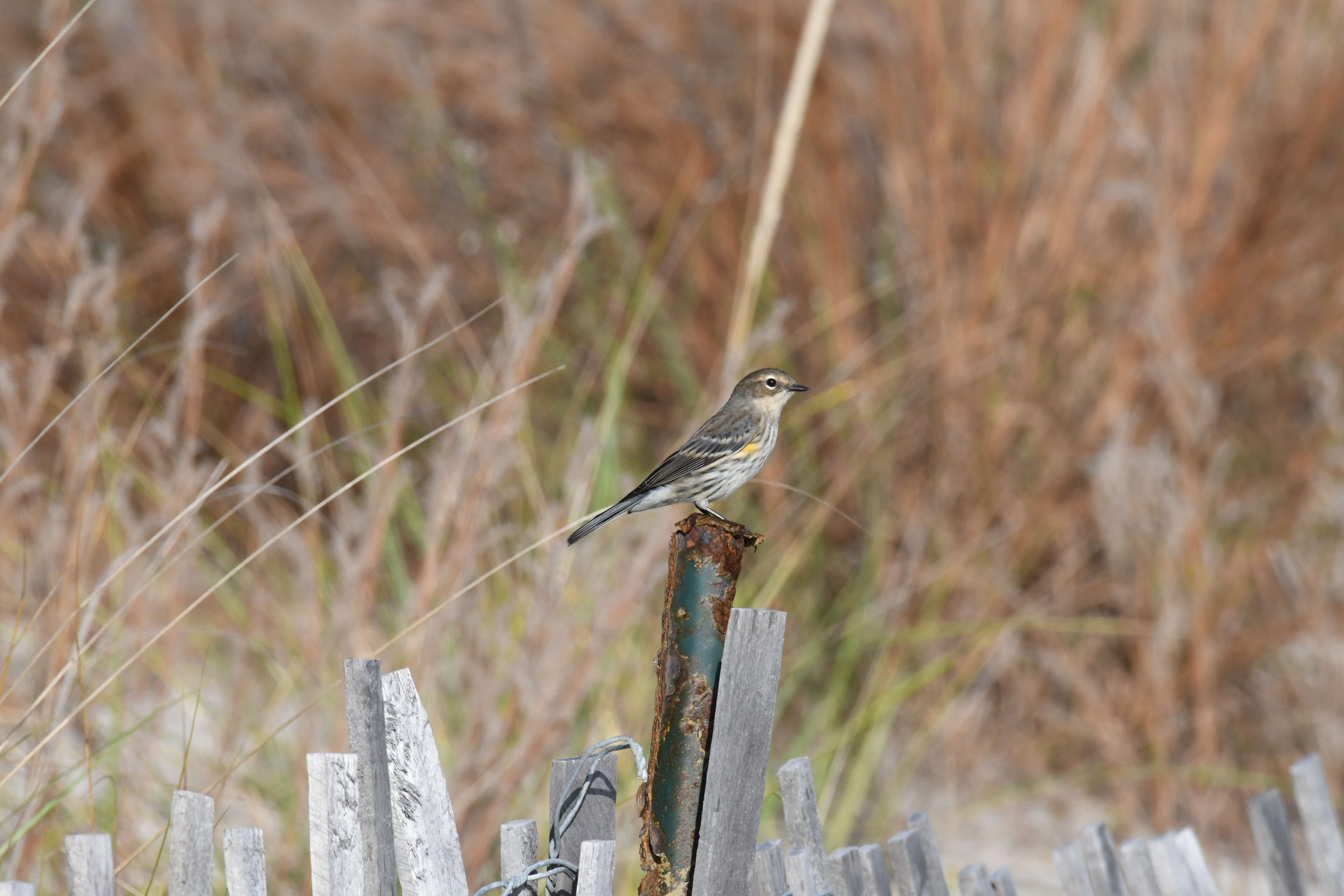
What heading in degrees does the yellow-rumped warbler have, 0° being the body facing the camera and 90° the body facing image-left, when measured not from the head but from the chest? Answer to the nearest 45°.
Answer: approximately 270°
